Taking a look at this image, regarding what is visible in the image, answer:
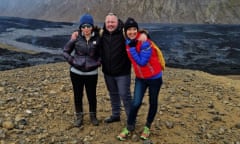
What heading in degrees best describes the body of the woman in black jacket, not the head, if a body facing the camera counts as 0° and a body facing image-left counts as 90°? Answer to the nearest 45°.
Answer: approximately 0°
